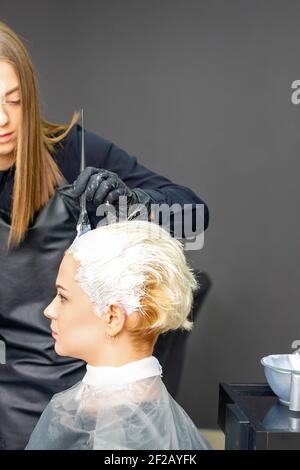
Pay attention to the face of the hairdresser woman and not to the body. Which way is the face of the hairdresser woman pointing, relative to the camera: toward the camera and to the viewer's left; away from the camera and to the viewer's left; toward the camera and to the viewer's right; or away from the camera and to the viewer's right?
toward the camera and to the viewer's right

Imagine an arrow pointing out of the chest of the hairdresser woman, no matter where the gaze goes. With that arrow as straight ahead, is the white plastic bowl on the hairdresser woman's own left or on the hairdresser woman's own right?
on the hairdresser woman's own left
